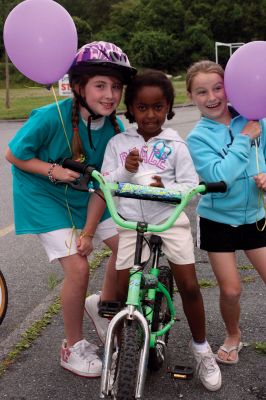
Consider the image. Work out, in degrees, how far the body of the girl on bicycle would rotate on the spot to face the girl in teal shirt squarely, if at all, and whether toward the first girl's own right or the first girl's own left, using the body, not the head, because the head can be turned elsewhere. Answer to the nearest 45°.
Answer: approximately 135° to the first girl's own right

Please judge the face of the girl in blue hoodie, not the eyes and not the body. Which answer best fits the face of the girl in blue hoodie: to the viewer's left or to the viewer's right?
to the viewer's left

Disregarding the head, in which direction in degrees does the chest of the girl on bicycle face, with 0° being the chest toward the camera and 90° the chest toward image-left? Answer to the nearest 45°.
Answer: approximately 0°

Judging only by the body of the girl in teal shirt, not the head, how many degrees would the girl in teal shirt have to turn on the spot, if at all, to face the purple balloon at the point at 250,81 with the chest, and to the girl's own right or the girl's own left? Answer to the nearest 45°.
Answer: approximately 45° to the girl's own left

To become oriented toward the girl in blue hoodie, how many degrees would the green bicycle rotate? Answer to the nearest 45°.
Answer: approximately 135° to its left

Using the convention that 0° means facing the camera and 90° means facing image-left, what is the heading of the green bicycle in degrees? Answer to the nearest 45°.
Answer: approximately 0°
